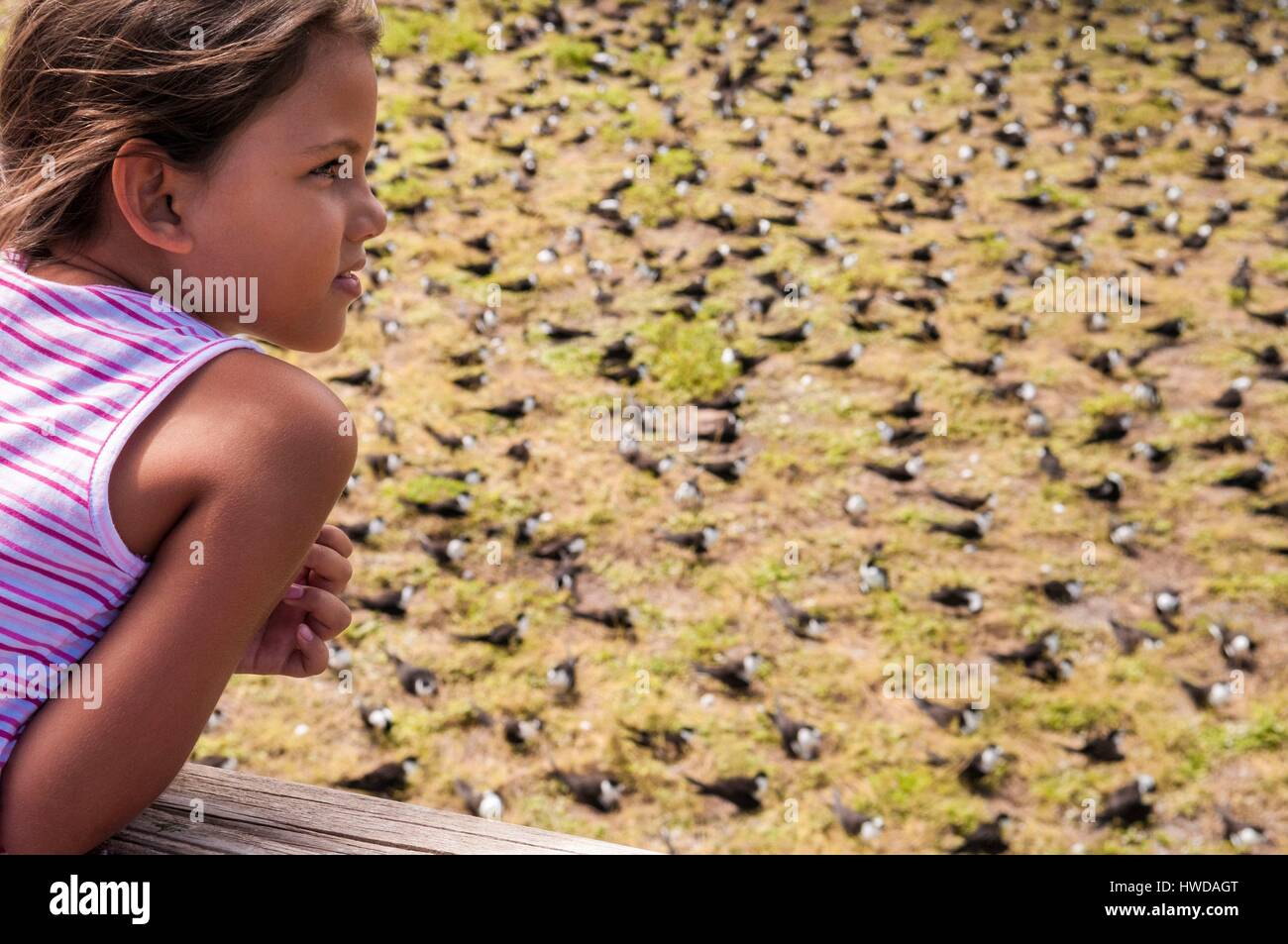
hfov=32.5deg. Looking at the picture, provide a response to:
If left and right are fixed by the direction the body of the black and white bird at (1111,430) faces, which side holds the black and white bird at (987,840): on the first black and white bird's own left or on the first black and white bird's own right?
on the first black and white bird's own right

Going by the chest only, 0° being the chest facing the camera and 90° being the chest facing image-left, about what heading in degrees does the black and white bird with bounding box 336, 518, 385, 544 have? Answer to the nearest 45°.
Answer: approximately 270°

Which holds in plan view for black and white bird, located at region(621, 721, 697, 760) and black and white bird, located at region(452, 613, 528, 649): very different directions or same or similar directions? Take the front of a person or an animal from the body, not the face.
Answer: same or similar directions

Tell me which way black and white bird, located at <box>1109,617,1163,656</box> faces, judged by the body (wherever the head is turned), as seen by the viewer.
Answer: to the viewer's right

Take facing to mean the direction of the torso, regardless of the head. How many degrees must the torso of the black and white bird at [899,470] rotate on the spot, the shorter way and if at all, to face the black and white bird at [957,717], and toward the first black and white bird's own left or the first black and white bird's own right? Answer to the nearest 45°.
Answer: approximately 90° to the first black and white bird's own right

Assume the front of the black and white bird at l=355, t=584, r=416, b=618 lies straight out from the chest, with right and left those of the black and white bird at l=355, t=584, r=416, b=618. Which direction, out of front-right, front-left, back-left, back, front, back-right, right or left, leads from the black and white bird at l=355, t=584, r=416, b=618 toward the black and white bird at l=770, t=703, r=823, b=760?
front-right

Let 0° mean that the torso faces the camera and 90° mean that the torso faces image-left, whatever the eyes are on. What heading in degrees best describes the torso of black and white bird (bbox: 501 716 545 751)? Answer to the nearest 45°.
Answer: approximately 270°

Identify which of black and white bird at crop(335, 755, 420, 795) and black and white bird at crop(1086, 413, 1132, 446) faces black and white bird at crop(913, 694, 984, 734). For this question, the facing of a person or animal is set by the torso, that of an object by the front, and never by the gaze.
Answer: black and white bird at crop(335, 755, 420, 795)

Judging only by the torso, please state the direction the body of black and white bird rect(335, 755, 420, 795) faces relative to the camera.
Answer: to the viewer's right

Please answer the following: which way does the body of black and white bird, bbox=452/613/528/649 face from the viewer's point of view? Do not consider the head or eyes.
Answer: to the viewer's right

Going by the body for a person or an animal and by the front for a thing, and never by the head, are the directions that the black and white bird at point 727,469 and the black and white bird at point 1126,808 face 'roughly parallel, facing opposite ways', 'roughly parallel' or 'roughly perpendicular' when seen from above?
roughly parallel

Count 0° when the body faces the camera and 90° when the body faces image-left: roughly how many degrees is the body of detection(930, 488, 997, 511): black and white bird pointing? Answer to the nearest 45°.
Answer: approximately 270°

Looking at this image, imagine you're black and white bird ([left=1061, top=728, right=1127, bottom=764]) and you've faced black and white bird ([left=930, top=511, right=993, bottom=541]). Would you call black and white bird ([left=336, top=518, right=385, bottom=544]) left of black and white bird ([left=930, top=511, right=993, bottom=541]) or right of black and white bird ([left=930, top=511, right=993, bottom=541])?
left

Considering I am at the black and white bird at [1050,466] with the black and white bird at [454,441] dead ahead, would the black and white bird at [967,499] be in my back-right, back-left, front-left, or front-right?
front-left

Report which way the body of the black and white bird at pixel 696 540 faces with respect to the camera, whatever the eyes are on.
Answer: to the viewer's right

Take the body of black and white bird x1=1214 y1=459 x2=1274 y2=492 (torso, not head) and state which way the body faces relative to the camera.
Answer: to the viewer's right

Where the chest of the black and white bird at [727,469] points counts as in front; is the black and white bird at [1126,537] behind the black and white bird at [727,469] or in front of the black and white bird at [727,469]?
in front

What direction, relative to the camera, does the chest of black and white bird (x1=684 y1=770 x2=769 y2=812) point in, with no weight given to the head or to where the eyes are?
to the viewer's right

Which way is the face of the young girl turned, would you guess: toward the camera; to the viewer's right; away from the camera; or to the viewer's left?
to the viewer's right
